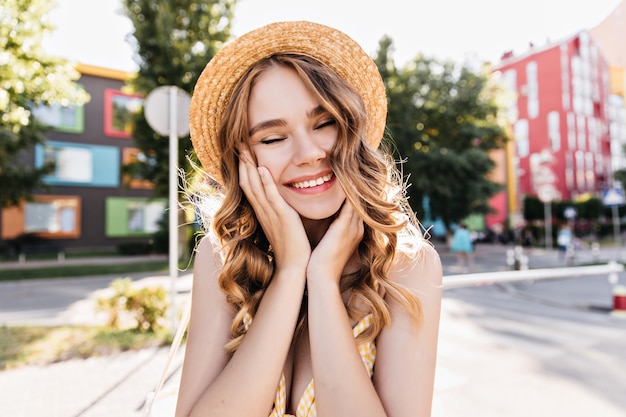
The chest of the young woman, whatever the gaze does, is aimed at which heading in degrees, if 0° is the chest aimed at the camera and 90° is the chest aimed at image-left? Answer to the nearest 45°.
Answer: approximately 0°

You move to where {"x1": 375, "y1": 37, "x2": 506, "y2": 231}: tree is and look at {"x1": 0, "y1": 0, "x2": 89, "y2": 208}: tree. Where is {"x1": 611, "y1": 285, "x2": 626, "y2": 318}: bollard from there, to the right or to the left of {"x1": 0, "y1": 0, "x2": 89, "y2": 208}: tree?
left

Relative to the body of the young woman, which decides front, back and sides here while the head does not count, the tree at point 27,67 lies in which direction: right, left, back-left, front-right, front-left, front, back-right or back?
back-right

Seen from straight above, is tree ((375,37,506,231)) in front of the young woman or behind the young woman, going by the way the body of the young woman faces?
behind
